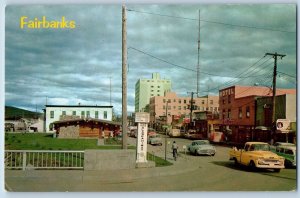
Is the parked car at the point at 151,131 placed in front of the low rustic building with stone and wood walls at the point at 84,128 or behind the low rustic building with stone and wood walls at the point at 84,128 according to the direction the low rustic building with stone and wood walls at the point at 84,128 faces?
in front

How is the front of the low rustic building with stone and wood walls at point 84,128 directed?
toward the camera
